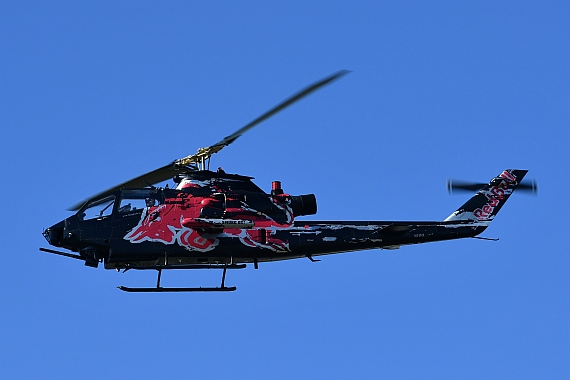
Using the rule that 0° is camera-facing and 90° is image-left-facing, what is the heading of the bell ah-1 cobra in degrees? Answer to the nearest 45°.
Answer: approximately 90°
